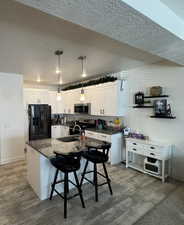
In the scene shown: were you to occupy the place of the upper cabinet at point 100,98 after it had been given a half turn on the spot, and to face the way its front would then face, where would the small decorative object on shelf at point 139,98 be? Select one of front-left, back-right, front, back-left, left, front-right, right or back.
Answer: right

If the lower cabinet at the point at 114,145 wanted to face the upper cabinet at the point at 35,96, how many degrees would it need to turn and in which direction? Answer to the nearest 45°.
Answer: approximately 90° to its right

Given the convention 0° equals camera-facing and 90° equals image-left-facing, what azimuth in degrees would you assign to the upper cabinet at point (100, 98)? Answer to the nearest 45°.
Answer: approximately 45°

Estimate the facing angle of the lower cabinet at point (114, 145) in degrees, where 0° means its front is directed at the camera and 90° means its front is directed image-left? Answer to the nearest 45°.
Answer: approximately 45°

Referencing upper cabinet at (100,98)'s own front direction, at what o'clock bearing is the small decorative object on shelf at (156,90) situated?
The small decorative object on shelf is roughly at 9 o'clock from the upper cabinet.

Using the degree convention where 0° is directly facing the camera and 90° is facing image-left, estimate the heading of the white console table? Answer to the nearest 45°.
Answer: approximately 45°

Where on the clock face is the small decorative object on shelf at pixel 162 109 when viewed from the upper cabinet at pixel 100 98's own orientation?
The small decorative object on shelf is roughly at 9 o'clock from the upper cabinet.
